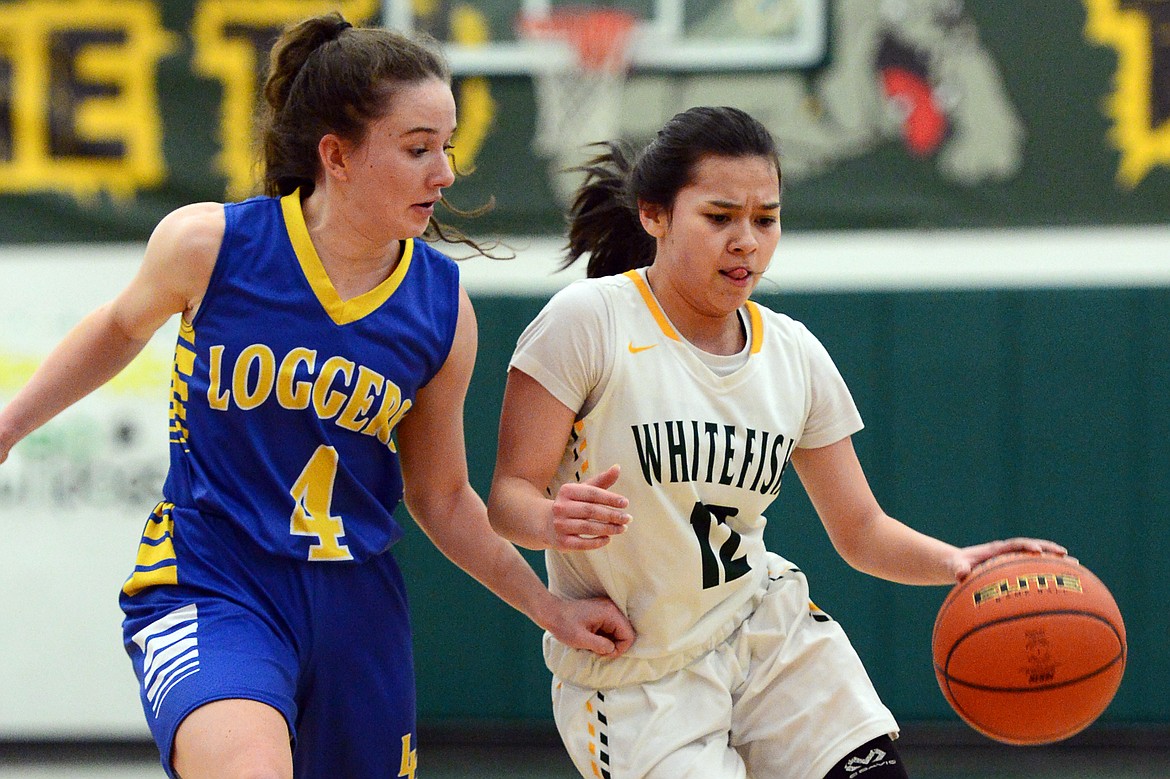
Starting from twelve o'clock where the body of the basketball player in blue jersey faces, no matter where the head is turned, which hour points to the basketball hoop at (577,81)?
The basketball hoop is roughly at 8 o'clock from the basketball player in blue jersey.

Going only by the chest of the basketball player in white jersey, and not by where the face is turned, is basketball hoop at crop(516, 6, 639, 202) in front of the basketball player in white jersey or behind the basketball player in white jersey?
behind

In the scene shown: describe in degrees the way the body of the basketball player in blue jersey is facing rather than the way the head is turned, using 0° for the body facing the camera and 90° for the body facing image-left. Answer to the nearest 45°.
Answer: approximately 315°

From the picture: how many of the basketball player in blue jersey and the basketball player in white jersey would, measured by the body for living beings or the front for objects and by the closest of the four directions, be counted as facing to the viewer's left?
0

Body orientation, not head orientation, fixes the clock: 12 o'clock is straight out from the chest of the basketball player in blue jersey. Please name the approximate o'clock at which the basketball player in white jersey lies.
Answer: The basketball player in white jersey is roughly at 11 o'clock from the basketball player in blue jersey.

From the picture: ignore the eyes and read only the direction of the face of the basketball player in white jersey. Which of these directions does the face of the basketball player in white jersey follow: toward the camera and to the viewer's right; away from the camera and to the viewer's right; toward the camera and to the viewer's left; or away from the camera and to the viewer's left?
toward the camera and to the viewer's right
